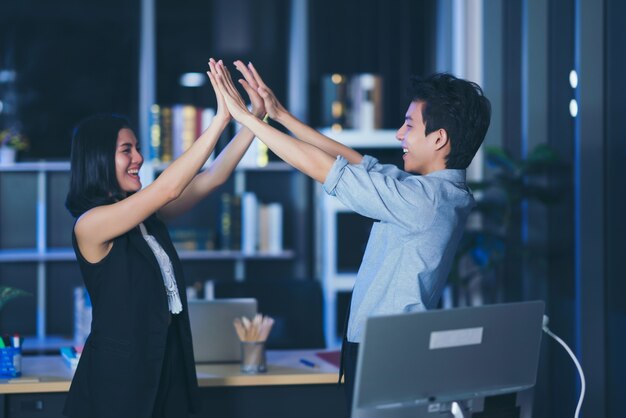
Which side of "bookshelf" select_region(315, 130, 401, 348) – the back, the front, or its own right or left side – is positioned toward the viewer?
front

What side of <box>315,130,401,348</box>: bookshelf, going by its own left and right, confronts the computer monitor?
front

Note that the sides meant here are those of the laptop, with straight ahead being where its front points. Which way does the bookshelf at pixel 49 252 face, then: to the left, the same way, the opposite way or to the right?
the opposite way

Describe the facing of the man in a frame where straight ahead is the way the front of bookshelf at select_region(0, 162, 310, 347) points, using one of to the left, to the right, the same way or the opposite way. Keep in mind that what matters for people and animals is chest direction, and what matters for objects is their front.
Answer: to the right

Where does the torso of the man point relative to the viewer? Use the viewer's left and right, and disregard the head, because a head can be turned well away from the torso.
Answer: facing to the left of the viewer

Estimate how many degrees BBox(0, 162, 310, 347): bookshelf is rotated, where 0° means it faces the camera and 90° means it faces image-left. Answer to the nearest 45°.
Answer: approximately 0°

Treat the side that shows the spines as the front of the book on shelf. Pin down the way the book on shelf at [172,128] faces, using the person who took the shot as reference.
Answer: facing the viewer

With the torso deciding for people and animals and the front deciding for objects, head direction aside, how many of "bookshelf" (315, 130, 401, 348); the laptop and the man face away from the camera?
1

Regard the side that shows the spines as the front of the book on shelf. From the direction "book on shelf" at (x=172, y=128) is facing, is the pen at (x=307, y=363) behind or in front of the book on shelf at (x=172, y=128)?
in front

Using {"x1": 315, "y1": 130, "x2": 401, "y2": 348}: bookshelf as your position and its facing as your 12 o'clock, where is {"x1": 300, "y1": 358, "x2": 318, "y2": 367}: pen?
The pen is roughly at 12 o'clock from the bookshelf.

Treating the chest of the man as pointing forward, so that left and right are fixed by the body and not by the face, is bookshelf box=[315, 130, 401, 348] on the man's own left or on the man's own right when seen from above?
on the man's own right

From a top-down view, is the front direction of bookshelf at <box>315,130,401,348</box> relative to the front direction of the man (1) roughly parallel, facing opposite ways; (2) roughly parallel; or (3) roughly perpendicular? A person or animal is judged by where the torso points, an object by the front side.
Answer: roughly perpendicular

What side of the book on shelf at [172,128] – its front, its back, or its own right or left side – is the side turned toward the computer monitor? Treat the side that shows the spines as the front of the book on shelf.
front

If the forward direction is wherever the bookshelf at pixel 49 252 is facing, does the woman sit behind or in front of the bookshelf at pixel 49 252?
in front
